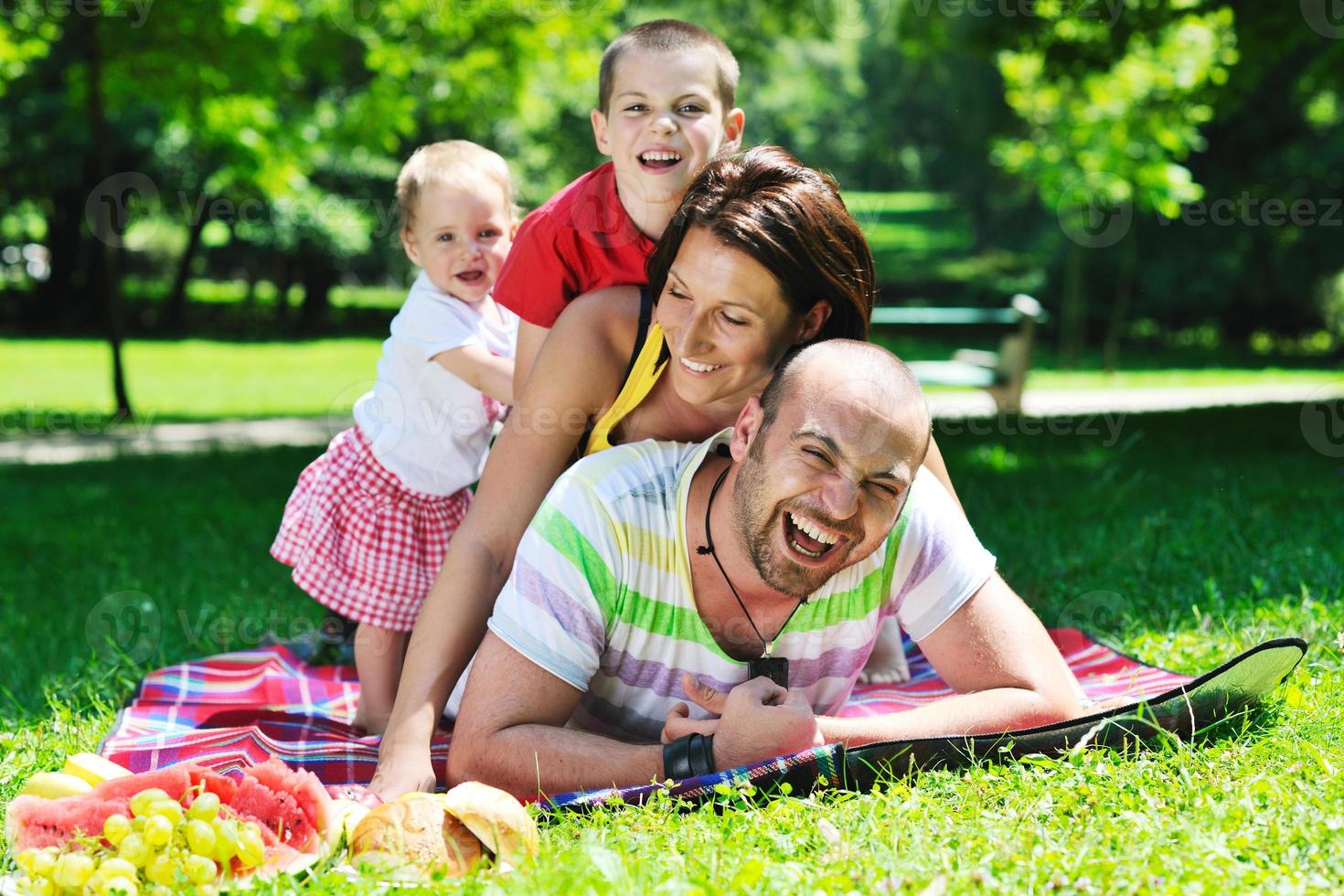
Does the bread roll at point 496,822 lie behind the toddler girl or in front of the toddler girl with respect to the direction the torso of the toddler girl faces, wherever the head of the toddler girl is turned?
in front

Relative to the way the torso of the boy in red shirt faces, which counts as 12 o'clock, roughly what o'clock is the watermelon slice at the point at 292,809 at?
The watermelon slice is roughly at 1 o'clock from the boy in red shirt.

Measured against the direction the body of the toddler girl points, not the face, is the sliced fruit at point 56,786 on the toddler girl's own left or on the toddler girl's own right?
on the toddler girl's own right

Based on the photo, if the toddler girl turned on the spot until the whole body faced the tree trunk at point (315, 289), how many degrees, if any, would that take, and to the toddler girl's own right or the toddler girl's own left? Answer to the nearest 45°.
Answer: approximately 135° to the toddler girl's own left

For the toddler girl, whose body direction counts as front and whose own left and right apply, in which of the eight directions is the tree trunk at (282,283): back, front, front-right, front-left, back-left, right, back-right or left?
back-left

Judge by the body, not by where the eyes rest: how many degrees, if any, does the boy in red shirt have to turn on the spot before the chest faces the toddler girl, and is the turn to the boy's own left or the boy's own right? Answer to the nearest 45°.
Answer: approximately 135° to the boy's own right

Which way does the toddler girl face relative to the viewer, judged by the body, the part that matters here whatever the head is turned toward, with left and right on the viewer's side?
facing the viewer and to the right of the viewer

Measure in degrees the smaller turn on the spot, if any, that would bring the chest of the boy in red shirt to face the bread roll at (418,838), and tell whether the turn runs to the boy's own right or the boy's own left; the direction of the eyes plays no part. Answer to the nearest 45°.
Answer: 0° — they already face it

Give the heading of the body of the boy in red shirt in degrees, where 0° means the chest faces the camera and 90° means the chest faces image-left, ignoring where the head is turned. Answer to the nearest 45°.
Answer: approximately 0°

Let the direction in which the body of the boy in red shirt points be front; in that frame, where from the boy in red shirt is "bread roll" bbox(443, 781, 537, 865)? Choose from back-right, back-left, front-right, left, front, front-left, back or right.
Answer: front

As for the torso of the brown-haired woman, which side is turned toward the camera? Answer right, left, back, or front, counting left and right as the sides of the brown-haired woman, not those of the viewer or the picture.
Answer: front
